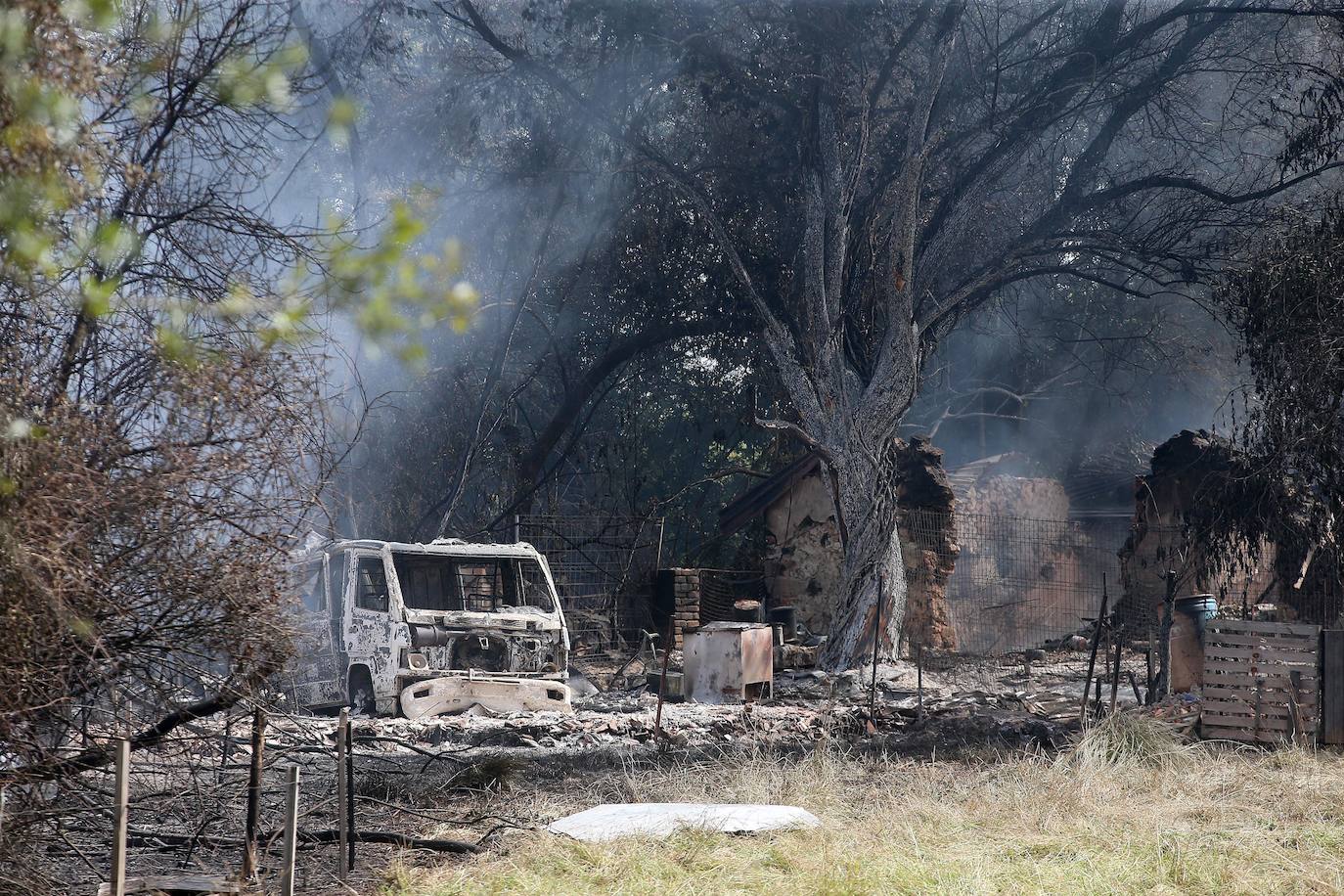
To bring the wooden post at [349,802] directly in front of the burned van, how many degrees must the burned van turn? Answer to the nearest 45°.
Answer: approximately 45° to its right

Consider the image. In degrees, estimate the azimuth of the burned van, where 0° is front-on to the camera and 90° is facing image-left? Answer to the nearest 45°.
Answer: approximately 315°

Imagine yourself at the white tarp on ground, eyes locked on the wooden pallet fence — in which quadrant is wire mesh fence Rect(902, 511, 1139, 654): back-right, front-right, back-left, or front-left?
front-left

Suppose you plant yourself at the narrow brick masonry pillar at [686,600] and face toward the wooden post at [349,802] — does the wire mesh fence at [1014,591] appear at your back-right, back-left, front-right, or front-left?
back-left

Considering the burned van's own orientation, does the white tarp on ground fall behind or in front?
in front

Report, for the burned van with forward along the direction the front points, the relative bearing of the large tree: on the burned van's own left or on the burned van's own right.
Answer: on the burned van's own left

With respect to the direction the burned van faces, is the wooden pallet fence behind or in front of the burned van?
in front

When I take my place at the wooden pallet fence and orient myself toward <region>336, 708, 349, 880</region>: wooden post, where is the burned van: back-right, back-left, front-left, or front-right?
front-right

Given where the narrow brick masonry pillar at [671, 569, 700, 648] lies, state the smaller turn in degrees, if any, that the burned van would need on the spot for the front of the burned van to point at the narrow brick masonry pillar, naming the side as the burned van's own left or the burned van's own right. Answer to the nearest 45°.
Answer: approximately 90° to the burned van's own left

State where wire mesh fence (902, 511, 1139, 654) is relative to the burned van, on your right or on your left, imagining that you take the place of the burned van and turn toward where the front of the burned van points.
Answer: on your left

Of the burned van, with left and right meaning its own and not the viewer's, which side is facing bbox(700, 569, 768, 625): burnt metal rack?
left

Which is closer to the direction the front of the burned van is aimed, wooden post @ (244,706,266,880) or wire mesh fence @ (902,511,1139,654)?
the wooden post

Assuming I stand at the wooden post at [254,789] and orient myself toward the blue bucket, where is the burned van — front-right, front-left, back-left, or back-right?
front-left
